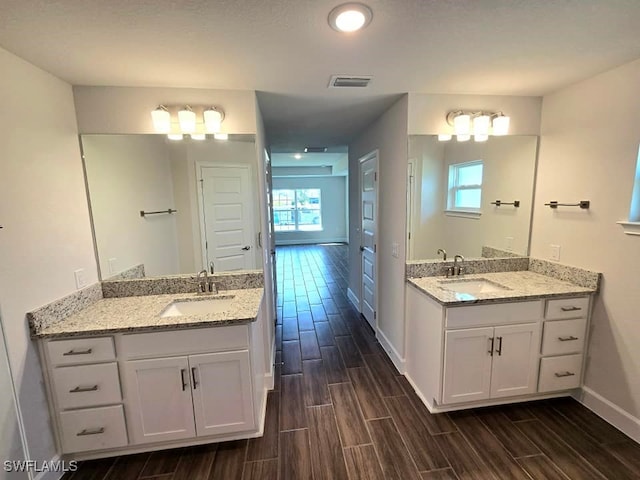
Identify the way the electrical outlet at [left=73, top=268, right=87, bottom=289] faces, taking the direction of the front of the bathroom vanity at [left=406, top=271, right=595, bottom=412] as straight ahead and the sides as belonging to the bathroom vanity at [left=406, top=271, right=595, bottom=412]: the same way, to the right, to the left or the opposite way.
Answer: to the left

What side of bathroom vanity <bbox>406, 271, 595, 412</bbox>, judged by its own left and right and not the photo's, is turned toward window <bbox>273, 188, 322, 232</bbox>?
back

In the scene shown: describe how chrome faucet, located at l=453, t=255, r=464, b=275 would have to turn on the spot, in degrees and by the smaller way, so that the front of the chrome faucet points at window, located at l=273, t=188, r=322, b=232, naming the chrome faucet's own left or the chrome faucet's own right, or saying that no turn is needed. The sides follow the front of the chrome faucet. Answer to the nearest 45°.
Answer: approximately 180°

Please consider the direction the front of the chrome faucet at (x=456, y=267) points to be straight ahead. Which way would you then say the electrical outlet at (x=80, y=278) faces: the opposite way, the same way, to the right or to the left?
to the left

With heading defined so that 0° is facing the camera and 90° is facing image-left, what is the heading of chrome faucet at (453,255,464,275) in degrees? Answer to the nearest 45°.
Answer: approximately 315°

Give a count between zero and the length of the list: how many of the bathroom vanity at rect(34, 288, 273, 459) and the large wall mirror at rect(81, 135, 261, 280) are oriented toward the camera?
2

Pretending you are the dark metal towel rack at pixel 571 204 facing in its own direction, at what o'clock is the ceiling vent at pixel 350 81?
The ceiling vent is roughly at 12 o'clock from the dark metal towel rack.

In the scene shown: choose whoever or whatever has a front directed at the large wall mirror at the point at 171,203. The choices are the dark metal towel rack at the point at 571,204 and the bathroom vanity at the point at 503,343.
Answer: the dark metal towel rack

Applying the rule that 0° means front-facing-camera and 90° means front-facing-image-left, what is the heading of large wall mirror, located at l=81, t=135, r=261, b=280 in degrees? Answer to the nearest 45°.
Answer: approximately 0°
